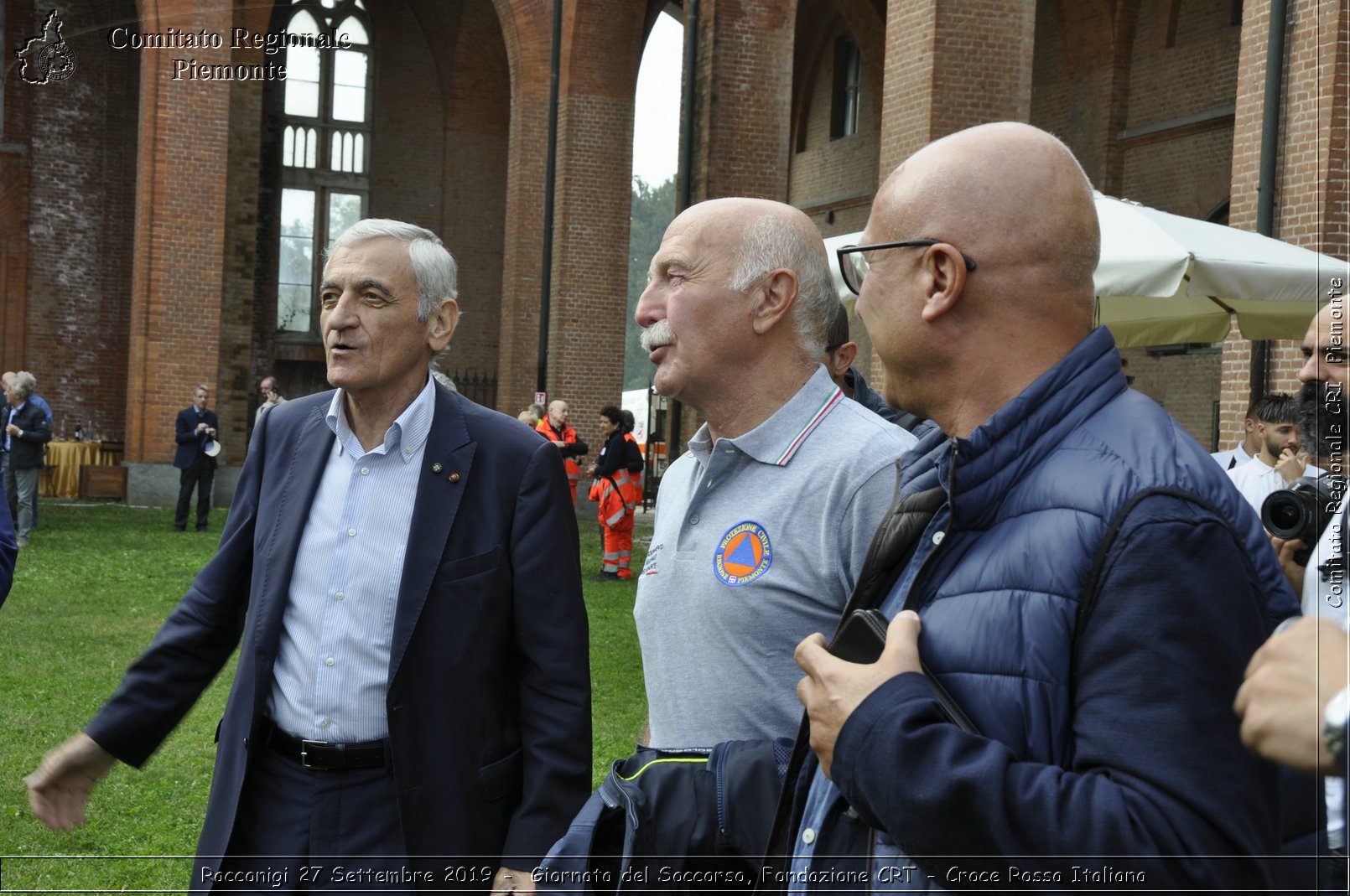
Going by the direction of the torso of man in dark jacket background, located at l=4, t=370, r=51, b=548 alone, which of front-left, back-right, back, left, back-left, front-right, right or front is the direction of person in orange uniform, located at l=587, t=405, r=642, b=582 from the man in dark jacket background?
left

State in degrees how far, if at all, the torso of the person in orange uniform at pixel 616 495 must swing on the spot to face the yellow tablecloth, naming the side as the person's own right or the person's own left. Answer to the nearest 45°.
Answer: approximately 45° to the person's own right

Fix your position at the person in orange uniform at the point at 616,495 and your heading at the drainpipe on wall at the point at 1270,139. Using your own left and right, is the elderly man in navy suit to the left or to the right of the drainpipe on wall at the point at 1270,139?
right

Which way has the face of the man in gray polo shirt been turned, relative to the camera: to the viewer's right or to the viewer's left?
to the viewer's left

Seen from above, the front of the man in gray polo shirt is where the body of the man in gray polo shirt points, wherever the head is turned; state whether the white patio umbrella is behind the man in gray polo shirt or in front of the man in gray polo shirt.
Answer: behind

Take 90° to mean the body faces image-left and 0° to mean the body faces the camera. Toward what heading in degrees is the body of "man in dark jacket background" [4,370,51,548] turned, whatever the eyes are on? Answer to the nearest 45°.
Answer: approximately 45°

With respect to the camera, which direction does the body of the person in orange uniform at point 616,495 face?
to the viewer's left

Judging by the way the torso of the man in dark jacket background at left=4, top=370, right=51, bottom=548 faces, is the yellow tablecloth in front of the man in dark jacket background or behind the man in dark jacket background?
behind

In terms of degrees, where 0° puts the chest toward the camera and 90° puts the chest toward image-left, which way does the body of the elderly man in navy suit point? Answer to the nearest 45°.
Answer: approximately 45°

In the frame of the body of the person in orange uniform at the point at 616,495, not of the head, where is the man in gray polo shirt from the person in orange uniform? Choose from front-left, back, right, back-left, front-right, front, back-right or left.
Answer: left

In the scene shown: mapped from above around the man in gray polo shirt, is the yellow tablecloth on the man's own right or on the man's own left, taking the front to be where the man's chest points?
on the man's own right
